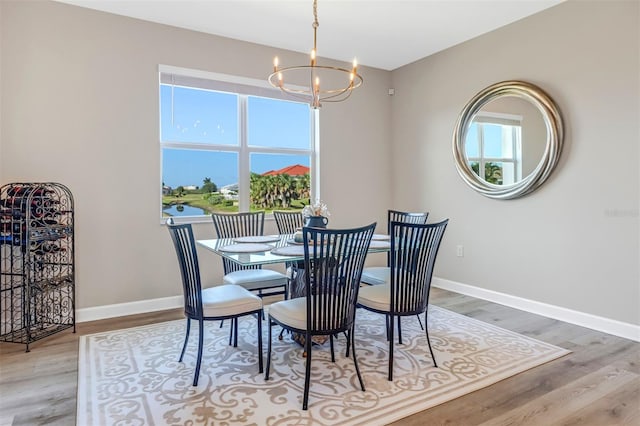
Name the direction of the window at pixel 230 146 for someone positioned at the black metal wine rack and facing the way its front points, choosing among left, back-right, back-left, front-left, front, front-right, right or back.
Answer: front-left

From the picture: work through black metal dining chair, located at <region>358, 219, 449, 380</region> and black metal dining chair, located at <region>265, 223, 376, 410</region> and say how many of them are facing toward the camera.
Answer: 0

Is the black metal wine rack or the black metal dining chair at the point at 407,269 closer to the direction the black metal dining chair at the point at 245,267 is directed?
the black metal dining chair

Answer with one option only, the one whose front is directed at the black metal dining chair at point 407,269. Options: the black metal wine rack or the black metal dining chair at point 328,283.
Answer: the black metal wine rack

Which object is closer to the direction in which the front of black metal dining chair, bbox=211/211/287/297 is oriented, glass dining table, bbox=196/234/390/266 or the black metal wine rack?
the glass dining table

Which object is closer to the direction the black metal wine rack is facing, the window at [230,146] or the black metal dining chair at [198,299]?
the black metal dining chair

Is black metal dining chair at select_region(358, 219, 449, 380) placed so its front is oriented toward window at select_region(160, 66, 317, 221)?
yes

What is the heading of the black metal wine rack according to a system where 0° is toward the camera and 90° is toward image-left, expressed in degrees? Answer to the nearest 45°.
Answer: approximately 315°

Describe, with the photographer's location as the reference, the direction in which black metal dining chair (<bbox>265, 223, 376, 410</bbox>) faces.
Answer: facing away from the viewer and to the left of the viewer

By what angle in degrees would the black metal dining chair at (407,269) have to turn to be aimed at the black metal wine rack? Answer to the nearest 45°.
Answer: approximately 45° to its left

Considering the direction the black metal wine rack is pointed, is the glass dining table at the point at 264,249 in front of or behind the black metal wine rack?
in front

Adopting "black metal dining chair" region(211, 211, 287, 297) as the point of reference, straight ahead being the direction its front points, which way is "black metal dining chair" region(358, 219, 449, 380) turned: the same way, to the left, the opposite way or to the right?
the opposite way

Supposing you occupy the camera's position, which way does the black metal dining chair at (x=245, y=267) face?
facing the viewer and to the right of the viewer

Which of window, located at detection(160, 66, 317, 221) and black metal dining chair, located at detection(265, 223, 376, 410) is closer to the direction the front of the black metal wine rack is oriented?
the black metal dining chair

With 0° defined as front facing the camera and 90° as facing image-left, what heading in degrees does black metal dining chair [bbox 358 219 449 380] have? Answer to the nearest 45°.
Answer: approximately 135°

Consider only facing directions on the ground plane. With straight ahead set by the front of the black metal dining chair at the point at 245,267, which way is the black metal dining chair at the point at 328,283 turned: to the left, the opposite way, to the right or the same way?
the opposite way
